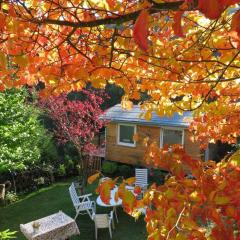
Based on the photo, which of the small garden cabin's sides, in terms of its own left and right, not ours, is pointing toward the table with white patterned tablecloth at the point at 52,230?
front

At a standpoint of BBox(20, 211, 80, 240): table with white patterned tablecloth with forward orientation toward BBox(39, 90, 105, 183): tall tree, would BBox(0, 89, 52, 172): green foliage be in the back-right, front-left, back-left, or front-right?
front-left

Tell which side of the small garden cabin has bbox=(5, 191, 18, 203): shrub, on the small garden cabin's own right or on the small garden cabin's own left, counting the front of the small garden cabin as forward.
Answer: on the small garden cabin's own right

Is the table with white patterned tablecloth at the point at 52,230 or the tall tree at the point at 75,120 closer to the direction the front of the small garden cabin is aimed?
the table with white patterned tablecloth

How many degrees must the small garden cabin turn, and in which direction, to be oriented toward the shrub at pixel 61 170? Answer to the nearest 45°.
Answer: approximately 90° to its right

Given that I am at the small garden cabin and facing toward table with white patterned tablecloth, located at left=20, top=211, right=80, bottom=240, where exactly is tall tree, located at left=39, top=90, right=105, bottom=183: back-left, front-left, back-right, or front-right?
front-right

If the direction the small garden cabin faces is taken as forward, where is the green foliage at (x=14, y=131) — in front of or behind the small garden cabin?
in front

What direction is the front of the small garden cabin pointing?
toward the camera

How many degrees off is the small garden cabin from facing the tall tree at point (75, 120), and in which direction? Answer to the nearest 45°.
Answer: approximately 45° to its right
